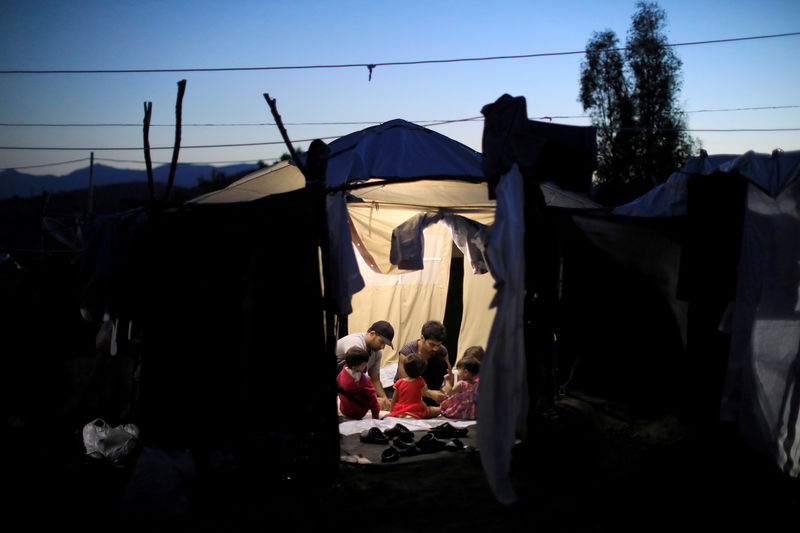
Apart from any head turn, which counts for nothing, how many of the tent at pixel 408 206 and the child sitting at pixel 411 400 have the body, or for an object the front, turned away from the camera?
1

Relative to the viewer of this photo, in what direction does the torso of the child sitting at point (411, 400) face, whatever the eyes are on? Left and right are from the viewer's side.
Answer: facing away from the viewer

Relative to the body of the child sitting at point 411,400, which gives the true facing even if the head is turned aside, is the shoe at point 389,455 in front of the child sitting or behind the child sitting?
behind

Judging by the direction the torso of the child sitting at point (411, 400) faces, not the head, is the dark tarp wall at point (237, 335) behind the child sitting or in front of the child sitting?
behind

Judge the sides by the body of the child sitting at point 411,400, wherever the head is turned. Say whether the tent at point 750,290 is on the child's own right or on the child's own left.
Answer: on the child's own right

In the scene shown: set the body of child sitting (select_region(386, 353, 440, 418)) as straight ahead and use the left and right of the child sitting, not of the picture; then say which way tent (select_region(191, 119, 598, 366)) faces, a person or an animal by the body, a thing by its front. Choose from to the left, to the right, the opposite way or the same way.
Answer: the opposite way

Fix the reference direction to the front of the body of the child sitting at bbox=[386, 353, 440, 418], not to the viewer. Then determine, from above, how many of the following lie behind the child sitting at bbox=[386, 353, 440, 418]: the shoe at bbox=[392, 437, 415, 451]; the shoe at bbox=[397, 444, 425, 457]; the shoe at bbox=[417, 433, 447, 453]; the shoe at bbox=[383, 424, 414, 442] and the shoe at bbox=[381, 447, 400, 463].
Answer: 5

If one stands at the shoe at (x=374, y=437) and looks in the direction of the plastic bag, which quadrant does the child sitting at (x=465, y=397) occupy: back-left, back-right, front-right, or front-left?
back-right

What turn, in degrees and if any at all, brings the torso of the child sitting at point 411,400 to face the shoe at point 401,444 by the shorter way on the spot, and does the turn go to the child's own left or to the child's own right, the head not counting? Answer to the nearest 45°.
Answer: approximately 180°

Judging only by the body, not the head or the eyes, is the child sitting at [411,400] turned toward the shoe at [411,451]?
no

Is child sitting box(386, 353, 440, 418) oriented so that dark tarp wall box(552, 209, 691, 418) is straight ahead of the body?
no

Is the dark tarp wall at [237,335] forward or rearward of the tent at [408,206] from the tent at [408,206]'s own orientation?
forward

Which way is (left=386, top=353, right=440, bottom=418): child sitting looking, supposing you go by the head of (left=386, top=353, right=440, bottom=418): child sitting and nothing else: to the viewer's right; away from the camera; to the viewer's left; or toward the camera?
away from the camera

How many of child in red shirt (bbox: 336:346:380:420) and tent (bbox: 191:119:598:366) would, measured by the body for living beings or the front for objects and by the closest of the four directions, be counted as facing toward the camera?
1

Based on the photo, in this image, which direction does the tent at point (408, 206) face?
toward the camera
